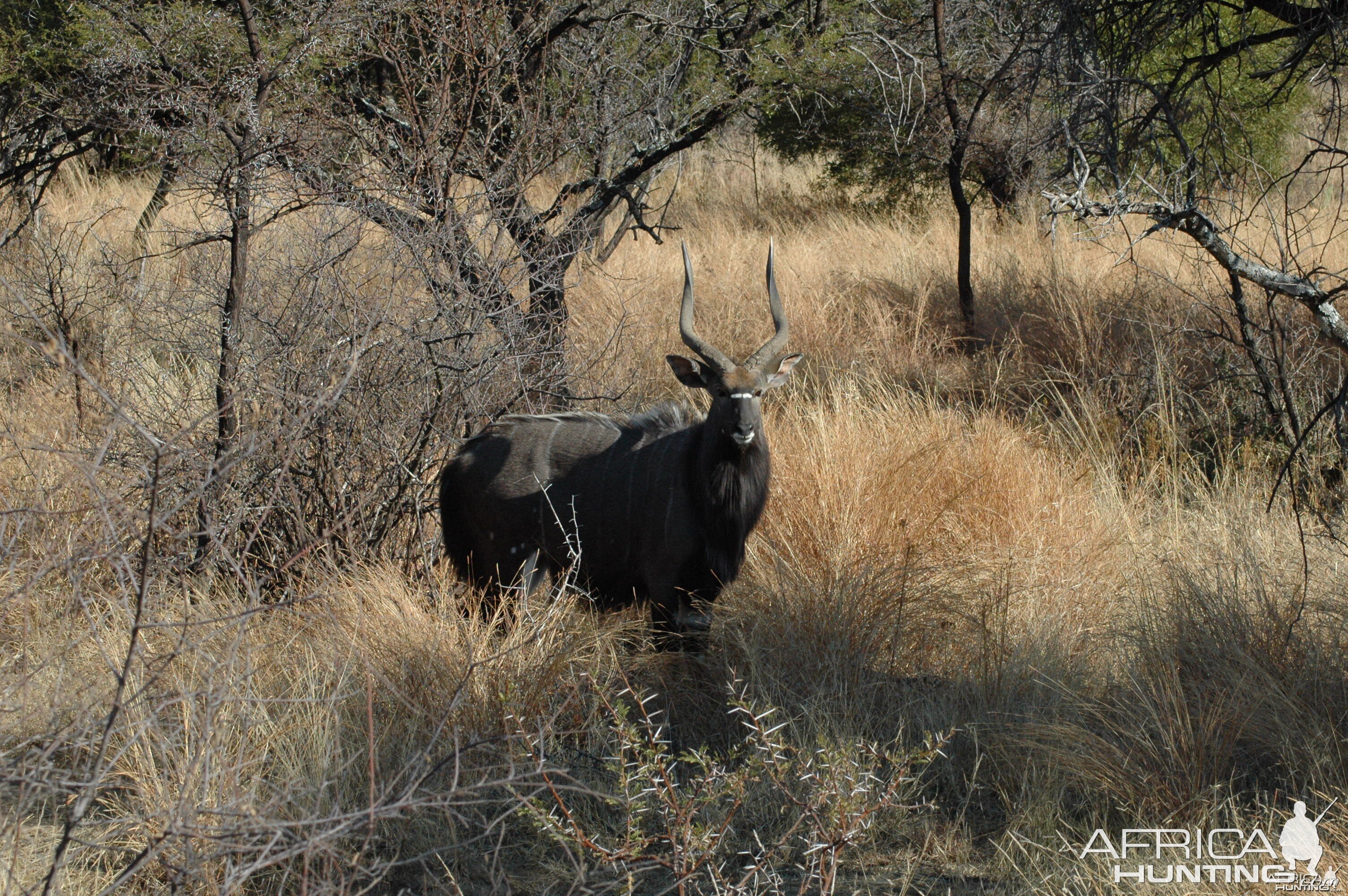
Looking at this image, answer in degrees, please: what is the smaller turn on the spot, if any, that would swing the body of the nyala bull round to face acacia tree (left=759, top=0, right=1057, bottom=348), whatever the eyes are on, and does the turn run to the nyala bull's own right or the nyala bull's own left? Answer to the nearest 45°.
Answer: approximately 90° to the nyala bull's own left

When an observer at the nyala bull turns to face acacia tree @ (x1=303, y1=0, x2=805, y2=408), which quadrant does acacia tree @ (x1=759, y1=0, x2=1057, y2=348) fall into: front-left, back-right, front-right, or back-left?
front-right

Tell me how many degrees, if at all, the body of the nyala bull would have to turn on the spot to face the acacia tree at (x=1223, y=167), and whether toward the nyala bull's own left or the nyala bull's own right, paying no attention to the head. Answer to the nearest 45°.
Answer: approximately 45° to the nyala bull's own left

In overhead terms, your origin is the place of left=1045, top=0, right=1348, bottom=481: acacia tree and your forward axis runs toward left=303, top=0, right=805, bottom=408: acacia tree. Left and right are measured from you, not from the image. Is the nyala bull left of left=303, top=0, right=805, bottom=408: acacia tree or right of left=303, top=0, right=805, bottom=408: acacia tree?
left

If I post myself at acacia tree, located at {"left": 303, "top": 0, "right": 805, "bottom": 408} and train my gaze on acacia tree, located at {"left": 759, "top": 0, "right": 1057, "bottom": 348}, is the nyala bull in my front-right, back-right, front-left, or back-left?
back-right

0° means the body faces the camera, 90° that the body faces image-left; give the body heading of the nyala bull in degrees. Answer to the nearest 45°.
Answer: approximately 315°

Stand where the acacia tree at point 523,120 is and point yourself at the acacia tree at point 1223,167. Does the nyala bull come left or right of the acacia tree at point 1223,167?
right
